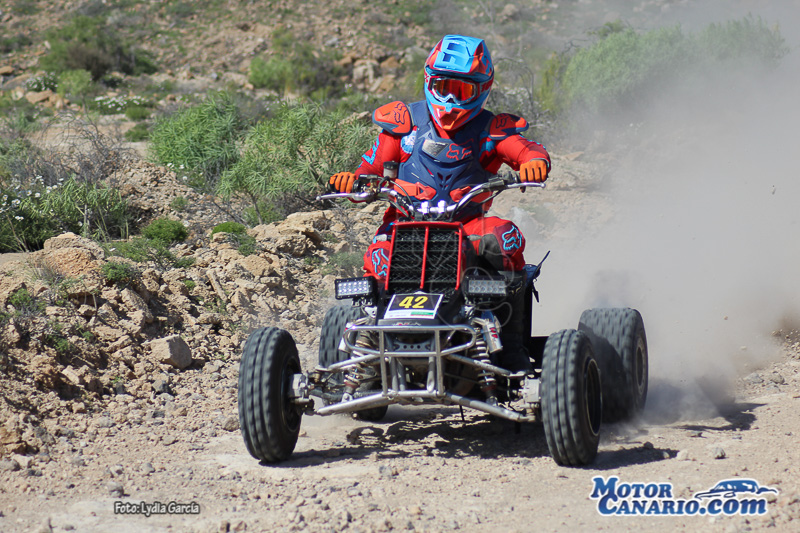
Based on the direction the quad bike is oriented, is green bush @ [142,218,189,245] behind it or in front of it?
behind

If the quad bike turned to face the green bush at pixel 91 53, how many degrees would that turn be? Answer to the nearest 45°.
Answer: approximately 135° to its right

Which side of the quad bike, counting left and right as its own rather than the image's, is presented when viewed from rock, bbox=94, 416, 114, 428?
right

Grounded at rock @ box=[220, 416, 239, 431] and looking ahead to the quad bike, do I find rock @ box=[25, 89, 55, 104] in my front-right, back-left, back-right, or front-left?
back-left

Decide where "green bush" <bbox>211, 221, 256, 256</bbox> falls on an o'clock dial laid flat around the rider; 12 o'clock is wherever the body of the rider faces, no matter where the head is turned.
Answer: The green bush is roughly at 5 o'clock from the rider.

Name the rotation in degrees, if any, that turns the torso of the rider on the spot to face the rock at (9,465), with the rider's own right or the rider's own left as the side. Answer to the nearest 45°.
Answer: approximately 45° to the rider's own right

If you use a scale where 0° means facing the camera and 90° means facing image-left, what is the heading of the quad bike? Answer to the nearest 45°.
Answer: approximately 0°
